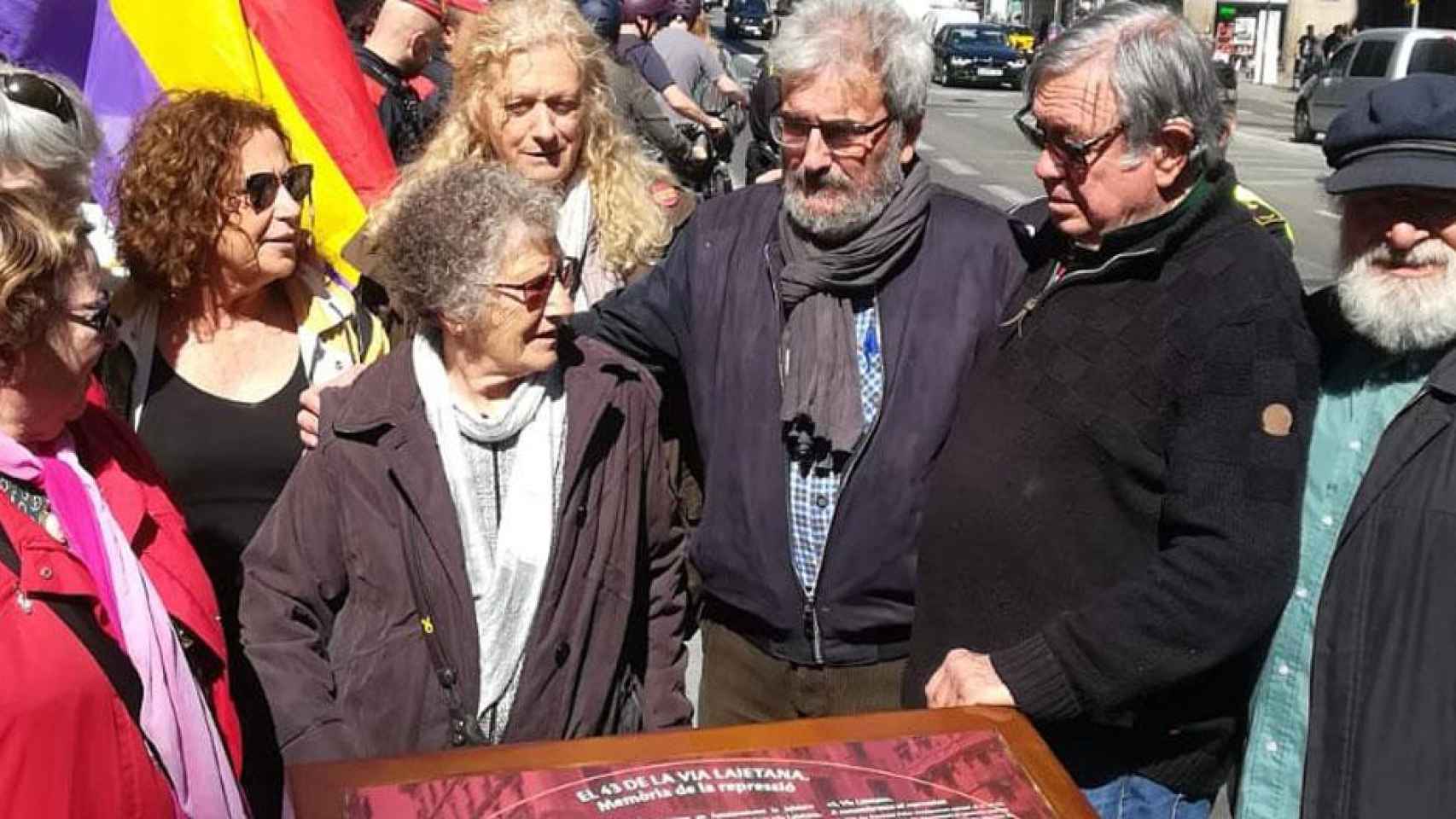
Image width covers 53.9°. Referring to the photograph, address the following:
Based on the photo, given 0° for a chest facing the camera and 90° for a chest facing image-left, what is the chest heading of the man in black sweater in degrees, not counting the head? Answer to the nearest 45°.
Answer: approximately 45°

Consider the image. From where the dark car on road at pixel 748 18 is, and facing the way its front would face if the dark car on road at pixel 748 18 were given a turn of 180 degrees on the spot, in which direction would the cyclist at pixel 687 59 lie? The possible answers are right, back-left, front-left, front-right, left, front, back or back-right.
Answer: back

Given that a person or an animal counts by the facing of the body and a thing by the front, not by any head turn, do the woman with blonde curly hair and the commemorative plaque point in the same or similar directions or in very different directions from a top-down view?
same or similar directions

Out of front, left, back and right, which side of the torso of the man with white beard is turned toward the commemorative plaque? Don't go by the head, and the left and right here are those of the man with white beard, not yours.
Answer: front

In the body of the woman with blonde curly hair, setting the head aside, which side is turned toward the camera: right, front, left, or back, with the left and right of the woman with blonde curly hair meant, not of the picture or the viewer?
front

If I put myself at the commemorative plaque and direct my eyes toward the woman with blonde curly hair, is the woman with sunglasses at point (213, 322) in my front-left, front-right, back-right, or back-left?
front-left

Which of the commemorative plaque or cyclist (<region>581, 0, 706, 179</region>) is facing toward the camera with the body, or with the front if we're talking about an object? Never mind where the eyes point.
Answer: the commemorative plaque

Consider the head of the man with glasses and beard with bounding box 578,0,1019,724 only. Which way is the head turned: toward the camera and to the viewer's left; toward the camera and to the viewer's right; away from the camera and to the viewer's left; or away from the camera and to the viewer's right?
toward the camera and to the viewer's left

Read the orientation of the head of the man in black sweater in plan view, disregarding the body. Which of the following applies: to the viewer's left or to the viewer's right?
to the viewer's left

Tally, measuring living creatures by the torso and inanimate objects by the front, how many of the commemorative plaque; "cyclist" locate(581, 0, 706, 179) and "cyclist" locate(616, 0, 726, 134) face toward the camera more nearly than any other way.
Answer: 1

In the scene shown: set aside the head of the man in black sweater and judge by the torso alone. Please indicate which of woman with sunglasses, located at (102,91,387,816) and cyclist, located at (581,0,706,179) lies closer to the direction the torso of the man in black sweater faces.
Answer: the woman with sunglasses

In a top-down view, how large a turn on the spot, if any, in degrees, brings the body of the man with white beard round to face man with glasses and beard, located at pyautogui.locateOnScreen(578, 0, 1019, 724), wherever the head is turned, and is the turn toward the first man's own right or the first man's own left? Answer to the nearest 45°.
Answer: approximately 45° to the first man's own right

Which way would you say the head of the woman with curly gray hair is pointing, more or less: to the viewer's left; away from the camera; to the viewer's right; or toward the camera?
to the viewer's right

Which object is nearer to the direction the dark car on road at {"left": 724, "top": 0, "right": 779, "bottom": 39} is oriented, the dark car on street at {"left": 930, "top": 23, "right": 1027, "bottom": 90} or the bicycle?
the bicycle

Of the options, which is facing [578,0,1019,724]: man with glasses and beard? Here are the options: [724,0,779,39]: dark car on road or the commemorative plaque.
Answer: the dark car on road
